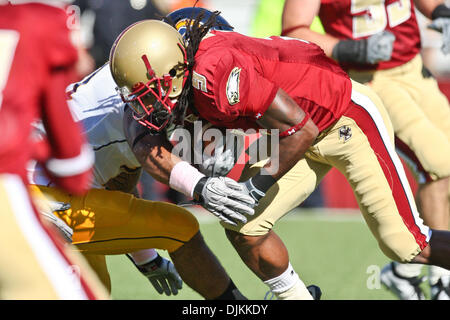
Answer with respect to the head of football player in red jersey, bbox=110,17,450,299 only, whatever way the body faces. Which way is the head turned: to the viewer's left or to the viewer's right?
to the viewer's left

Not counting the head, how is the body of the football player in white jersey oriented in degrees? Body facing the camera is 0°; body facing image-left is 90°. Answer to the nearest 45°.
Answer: approximately 270°

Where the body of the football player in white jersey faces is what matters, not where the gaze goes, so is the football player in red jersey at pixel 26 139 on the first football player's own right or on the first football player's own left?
on the first football player's own right

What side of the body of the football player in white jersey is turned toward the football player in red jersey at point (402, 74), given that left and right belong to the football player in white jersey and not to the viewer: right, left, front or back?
front
